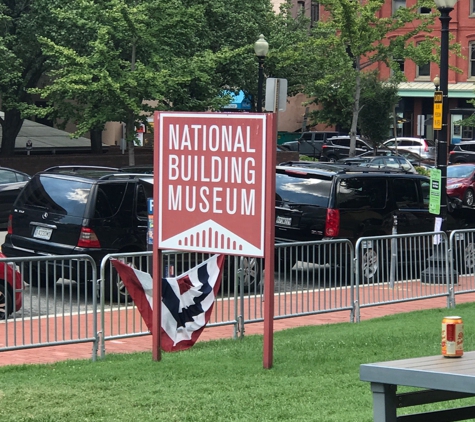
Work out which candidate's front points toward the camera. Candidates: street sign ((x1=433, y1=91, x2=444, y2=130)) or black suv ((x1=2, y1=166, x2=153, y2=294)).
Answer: the street sign

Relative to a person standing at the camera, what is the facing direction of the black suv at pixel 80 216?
facing away from the viewer and to the right of the viewer

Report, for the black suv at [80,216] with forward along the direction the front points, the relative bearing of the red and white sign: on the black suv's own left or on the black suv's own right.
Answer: on the black suv's own right

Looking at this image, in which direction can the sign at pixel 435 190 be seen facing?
toward the camera

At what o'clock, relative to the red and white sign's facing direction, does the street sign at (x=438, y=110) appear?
The street sign is roughly at 7 o'clock from the red and white sign.

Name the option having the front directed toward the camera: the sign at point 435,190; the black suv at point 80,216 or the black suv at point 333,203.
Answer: the sign

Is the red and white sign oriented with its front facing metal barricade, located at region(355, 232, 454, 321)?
no

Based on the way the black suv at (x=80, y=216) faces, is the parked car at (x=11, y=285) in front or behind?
behind

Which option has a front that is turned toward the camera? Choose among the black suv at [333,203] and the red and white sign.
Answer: the red and white sign

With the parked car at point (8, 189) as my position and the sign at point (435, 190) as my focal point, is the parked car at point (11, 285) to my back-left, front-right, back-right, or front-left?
front-right

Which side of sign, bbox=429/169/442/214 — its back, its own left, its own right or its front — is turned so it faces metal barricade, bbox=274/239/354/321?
front

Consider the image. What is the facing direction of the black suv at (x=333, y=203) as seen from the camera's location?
facing away from the viewer and to the right of the viewer

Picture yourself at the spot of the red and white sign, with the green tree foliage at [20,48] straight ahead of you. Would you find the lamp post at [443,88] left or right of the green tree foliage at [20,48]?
right
